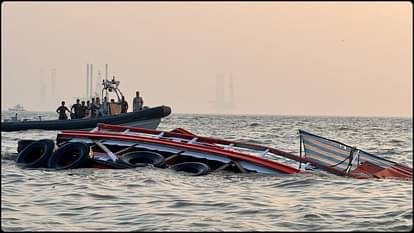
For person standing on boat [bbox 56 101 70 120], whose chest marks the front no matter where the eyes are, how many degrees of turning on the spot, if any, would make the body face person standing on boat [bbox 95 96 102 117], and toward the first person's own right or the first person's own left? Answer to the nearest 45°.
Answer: approximately 45° to the first person's own left

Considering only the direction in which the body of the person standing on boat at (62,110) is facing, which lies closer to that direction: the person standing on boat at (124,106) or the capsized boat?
the capsized boat

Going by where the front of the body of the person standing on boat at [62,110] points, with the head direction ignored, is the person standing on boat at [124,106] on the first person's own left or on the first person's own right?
on the first person's own left

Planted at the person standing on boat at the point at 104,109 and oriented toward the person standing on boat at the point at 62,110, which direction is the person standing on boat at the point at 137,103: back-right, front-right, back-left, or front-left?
back-right

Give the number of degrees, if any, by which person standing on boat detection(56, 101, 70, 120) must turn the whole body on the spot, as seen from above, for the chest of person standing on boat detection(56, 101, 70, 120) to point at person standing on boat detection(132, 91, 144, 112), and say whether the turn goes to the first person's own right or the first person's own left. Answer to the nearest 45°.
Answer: approximately 45° to the first person's own left

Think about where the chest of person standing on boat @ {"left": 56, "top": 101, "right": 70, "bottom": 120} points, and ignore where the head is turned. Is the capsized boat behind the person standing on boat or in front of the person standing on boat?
in front

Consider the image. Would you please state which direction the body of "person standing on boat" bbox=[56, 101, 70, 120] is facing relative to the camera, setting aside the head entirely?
toward the camera
